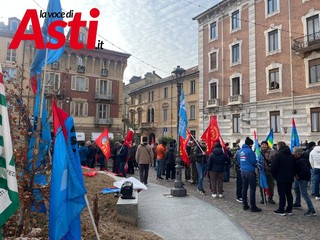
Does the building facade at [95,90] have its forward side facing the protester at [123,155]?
yes

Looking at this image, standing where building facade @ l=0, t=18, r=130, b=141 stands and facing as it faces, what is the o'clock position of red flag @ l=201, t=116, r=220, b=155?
The red flag is roughly at 12 o'clock from the building facade.

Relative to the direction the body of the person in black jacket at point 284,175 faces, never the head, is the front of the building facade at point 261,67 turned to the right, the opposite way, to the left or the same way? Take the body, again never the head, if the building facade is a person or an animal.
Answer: to the left

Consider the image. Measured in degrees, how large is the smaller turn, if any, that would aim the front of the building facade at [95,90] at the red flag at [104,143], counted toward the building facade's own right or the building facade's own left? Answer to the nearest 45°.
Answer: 0° — it already faces it

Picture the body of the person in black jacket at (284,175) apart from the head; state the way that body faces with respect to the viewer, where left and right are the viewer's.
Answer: facing away from the viewer and to the left of the viewer

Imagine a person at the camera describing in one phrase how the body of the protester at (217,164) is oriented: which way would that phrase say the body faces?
away from the camera
